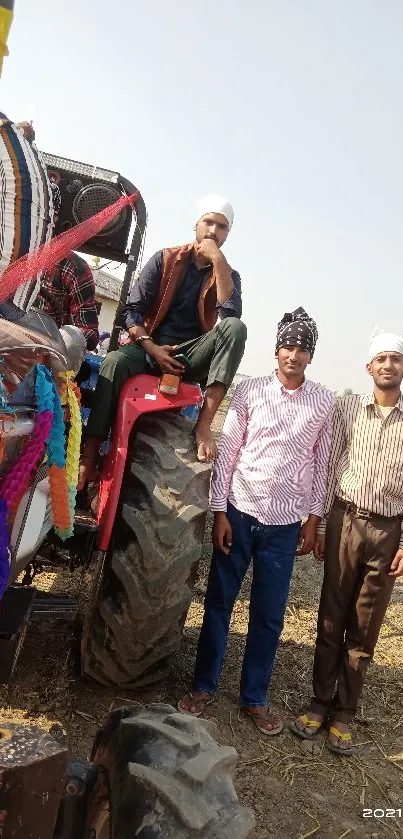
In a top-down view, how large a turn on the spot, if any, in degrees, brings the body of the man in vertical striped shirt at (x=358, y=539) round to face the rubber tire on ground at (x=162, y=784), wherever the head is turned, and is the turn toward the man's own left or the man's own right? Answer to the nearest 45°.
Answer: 0° — they already face it

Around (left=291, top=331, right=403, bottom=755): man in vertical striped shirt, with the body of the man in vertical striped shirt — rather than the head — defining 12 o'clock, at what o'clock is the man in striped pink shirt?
The man in striped pink shirt is roughly at 2 o'clock from the man in vertical striped shirt.

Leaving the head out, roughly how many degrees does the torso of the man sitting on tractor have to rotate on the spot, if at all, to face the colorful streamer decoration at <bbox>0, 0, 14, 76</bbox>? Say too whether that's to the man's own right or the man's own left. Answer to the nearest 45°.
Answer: approximately 45° to the man's own right

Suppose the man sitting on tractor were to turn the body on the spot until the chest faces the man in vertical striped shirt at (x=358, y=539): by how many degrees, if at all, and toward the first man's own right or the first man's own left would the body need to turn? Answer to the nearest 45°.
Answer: approximately 90° to the first man's own left

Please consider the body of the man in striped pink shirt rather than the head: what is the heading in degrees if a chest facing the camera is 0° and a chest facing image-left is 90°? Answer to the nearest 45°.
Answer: approximately 0°

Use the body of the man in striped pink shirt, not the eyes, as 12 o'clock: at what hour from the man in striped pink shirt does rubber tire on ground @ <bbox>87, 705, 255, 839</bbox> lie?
The rubber tire on ground is roughly at 12 o'clock from the man in striped pink shirt.
